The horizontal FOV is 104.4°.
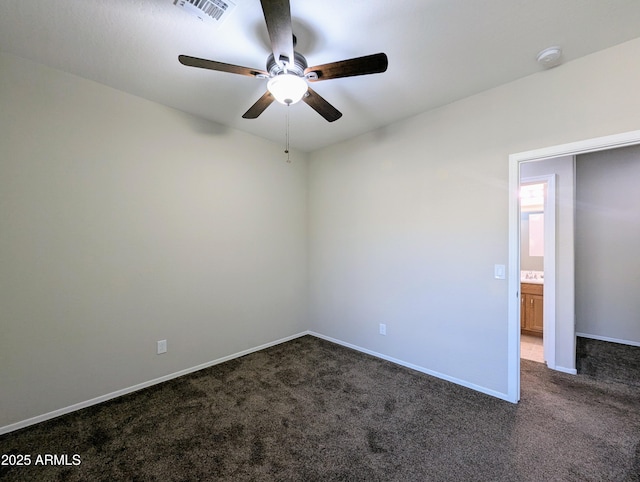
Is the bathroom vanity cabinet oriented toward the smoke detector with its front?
yes

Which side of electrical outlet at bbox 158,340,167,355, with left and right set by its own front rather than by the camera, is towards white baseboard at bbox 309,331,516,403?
left

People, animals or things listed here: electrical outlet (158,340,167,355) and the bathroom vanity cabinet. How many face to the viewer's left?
0

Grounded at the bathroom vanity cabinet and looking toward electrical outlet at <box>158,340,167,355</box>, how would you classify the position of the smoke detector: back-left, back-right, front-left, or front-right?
front-left

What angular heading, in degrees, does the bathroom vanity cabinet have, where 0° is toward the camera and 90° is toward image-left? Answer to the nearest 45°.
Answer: approximately 0°

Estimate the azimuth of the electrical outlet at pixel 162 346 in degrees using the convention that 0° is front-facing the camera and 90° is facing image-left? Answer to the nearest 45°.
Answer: approximately 315°

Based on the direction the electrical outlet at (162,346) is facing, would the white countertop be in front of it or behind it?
in front

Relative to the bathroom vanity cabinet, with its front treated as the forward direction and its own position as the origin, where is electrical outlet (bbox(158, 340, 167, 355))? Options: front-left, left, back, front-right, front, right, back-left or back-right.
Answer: front-right

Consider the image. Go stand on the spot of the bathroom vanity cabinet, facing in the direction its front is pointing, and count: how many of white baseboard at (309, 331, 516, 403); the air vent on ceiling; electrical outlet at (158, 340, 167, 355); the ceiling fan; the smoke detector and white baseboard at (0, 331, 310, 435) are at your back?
0

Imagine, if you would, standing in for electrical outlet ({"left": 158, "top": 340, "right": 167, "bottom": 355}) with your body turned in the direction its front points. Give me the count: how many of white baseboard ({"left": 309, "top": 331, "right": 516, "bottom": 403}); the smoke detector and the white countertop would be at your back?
0
